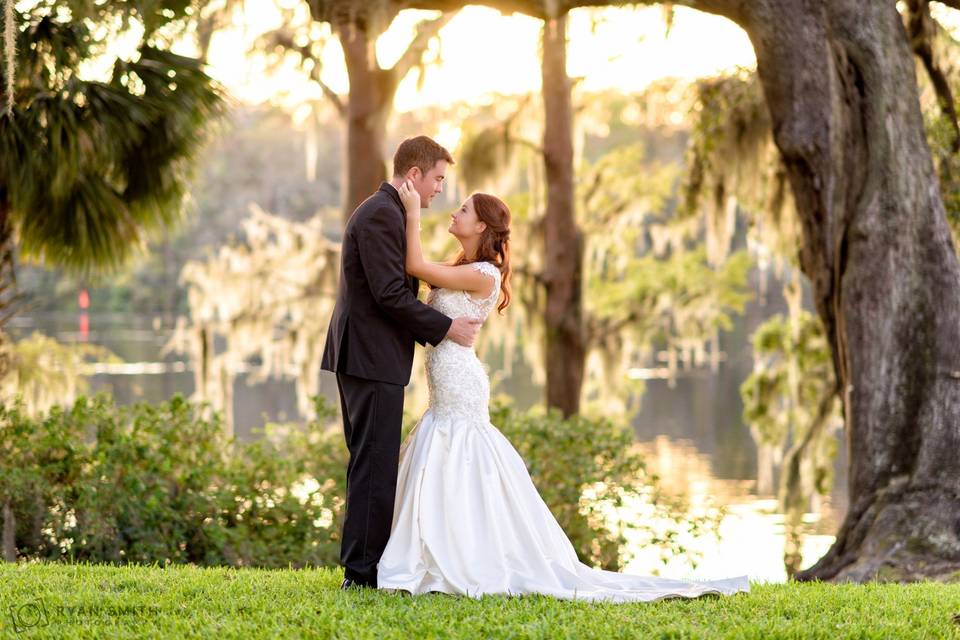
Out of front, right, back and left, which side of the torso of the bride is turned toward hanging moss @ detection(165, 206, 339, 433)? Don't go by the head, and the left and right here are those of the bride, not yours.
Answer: right

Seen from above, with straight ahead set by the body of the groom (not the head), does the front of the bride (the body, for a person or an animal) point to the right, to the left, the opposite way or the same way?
the opposite way

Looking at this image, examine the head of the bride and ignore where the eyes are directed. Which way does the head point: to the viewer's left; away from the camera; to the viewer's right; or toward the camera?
to the viewer's left

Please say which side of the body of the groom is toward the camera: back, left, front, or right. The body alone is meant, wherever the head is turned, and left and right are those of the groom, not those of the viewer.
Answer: right

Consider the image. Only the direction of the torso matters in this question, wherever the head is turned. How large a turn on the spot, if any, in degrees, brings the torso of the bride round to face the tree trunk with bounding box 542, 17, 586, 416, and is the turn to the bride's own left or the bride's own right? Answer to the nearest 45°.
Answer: approximately 90° to the bride's own right

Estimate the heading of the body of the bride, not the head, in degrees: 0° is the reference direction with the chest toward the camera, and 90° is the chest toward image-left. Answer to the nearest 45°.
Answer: approximately 90°

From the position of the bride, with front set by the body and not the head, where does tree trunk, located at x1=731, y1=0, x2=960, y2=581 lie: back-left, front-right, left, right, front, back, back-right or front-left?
back-right

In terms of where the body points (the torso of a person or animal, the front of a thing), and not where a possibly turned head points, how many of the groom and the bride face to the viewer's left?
1

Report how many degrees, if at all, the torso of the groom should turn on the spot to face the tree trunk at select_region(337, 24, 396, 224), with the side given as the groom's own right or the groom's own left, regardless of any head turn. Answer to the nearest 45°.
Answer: approximately 90° to the groom's own left

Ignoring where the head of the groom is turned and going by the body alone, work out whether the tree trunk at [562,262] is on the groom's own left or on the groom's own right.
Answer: on the groom's own left

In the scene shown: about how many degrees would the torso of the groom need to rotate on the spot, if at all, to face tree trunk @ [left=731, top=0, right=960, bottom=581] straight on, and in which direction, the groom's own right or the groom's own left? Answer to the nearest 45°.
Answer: approximately 45° to the groom's own left

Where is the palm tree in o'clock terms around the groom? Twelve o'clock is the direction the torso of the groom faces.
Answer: The palm tree is roughly at 8 o'clock from the groom.
